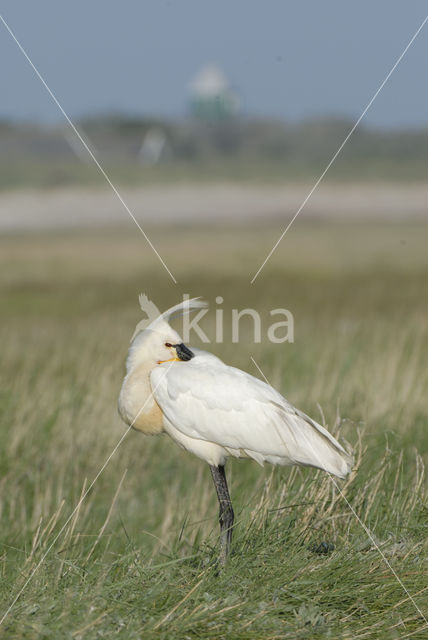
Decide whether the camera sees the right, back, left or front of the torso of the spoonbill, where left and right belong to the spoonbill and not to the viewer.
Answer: left
